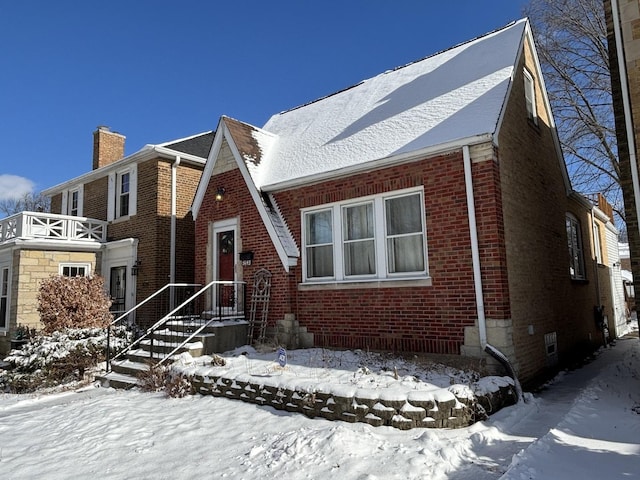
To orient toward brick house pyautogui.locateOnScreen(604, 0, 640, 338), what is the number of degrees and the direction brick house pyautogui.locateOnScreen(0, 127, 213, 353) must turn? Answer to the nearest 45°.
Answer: approximately 90° to its left

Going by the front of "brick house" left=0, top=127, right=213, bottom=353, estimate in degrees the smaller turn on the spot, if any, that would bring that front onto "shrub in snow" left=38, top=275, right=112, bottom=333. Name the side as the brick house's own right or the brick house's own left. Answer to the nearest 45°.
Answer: approximately 45° to the brick house's own left

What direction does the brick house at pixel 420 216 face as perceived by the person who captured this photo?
facing the viewer and to the left of the viewer

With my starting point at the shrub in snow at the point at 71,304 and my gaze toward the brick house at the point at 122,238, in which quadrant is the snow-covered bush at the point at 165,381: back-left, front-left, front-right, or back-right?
back-right

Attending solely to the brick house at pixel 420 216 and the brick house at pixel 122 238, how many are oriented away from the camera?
0

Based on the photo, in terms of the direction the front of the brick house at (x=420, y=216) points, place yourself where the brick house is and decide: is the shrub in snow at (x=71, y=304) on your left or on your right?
on your right

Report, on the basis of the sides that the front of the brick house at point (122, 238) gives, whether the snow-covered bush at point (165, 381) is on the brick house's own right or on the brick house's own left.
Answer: on the brick house's own left

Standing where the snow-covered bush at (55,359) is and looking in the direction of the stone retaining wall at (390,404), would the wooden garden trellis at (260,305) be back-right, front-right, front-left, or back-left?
front-left

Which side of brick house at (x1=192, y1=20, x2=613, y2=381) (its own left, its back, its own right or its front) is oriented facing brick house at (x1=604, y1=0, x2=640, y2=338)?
left
